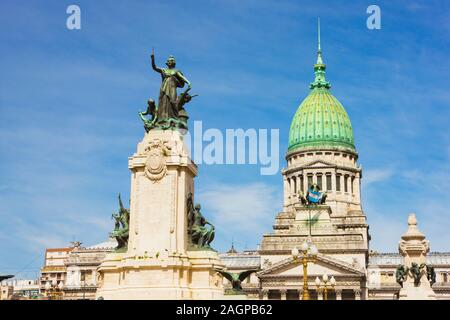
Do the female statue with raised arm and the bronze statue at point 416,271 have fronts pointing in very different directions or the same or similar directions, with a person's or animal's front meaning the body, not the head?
same or similar directions

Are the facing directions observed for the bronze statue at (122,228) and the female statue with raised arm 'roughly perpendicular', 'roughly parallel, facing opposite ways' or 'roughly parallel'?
roughly perpendicular

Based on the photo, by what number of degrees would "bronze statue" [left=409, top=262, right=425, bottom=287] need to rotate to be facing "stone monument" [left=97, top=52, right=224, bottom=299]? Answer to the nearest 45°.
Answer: approximately 45° to its right

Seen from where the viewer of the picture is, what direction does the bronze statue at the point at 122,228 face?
facing to the left of the viewer

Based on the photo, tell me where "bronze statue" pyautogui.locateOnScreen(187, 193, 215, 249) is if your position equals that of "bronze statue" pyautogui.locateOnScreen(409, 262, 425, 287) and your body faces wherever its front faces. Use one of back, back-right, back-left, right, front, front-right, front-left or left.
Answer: front-right

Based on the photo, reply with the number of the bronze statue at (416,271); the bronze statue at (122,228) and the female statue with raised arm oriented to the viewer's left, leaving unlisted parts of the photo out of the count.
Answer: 1

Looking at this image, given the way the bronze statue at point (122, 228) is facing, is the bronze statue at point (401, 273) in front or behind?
behind

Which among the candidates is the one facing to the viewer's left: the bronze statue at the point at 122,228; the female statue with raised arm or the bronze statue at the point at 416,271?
the bronze statue at the point at 122,228

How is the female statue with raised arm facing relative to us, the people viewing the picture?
facing the viewer

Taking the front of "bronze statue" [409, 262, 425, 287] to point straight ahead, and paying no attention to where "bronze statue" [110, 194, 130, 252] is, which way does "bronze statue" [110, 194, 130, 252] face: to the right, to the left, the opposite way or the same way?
to the right

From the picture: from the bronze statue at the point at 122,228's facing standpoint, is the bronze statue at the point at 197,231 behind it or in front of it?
behind

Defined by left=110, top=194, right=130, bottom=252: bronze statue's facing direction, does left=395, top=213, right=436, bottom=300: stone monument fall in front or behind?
behind

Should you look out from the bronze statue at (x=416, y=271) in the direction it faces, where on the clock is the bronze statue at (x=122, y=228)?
the bronze statue at (x=122, y=228) is roughly at 2 o'clock from the bronze statue at (x=416, y=271).
